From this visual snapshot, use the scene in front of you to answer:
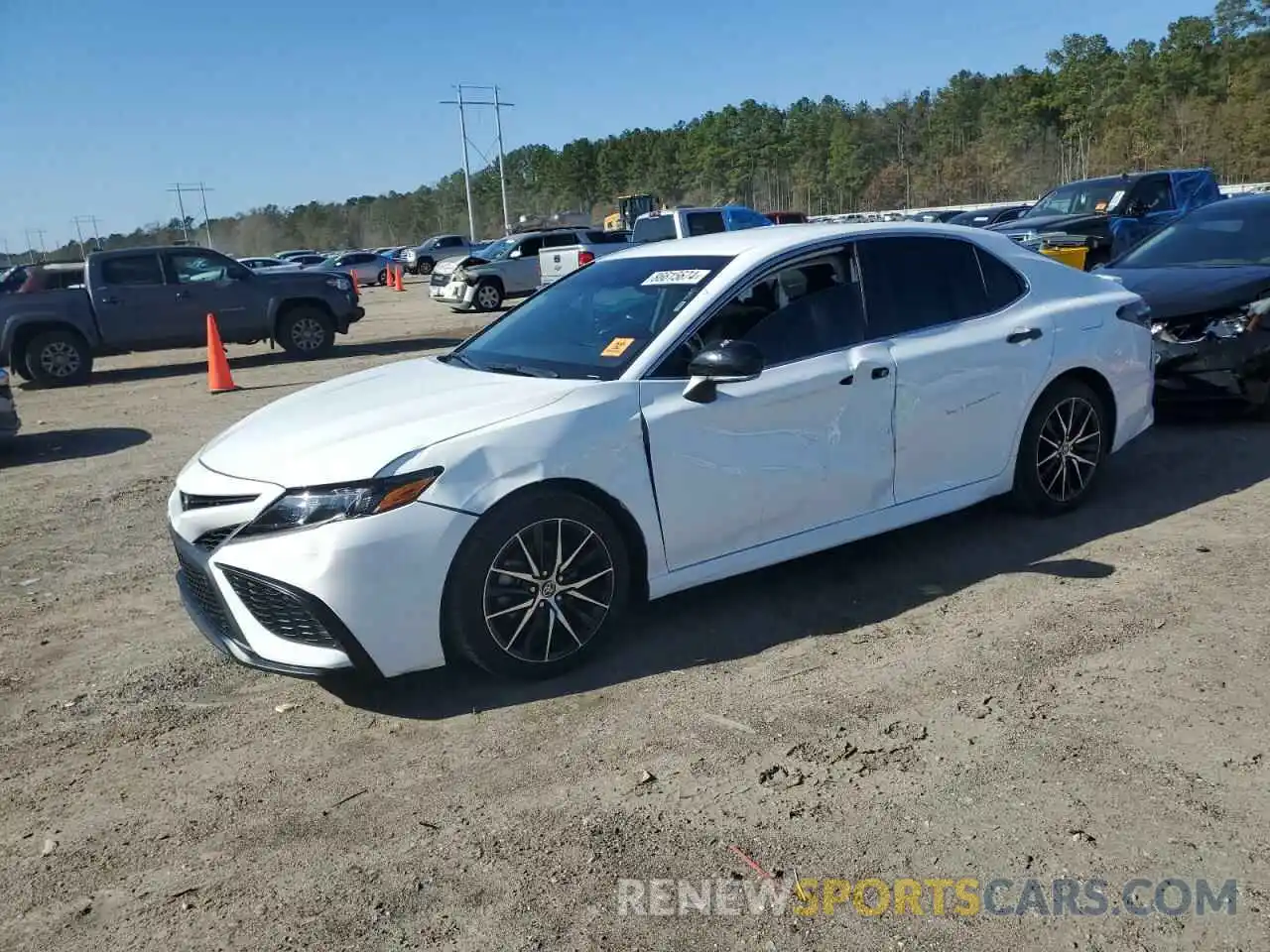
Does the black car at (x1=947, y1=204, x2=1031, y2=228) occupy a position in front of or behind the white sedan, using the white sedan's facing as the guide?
behind

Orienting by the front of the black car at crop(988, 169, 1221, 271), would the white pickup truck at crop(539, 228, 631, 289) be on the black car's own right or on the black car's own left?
on the black car's own right

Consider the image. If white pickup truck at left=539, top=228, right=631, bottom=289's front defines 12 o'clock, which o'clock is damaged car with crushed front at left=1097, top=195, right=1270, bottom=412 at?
The damaged car with crushed front is roughly at 4 o'clock from the white pickup truck.

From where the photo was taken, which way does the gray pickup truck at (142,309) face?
to the viewer's right

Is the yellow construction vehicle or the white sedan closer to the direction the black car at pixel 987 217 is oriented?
the white sedan

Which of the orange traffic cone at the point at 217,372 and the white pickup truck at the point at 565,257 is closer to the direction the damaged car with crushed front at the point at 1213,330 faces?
the orange traffic cone

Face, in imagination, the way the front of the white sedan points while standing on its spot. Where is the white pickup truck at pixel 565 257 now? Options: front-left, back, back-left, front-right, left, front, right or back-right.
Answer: back-right

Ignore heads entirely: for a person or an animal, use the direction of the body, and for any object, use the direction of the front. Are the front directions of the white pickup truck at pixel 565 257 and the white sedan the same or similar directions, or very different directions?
very different directions

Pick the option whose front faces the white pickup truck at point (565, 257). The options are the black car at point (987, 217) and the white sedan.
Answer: the black car

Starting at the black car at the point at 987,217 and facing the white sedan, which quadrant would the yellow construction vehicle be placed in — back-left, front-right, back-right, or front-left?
back-right
